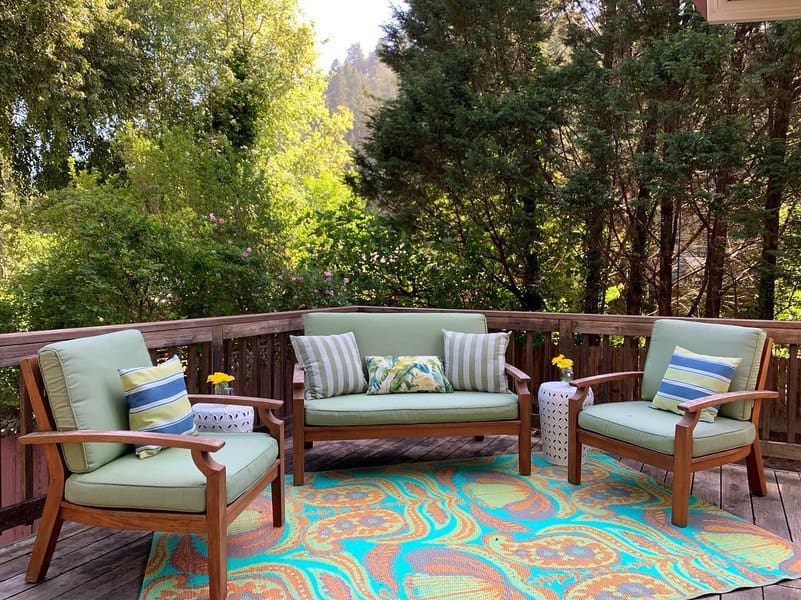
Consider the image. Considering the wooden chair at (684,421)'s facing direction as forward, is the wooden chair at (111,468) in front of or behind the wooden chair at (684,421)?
in front

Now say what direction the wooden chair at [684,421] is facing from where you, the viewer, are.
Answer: facing the viewer and to the left of the viewer

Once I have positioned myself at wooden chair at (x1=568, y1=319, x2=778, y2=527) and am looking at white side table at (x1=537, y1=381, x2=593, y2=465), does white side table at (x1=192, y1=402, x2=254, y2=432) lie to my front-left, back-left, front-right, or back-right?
front-left

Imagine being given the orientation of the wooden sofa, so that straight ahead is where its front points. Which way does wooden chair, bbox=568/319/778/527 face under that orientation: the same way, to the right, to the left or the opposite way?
to the right

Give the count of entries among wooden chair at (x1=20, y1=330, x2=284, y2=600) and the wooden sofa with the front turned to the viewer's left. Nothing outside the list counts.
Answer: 0

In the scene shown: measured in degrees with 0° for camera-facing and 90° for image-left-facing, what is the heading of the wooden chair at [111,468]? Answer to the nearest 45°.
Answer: approximately 315°

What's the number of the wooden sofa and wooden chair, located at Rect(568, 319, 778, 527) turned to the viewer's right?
0

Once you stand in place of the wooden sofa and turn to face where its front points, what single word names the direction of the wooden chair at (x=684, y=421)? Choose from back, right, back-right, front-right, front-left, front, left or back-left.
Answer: left

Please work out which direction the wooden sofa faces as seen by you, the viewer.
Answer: facing the viewer

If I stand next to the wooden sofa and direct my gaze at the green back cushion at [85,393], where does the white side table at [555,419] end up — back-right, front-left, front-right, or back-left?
back-left

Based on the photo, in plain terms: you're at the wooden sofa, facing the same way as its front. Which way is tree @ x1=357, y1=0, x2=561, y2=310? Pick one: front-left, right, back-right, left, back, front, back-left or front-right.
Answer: back

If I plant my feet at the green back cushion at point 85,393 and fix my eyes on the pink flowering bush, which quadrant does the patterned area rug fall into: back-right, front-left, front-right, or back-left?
front-right

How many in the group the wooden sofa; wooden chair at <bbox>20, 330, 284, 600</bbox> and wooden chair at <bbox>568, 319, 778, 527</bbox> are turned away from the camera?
0

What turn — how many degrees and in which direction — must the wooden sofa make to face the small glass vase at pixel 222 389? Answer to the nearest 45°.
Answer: approximately 90° to its right

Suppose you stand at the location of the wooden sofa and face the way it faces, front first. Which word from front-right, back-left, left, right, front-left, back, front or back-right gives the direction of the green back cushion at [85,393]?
front-right

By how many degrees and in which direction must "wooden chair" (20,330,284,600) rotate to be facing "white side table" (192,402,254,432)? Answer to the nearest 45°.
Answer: approximately 90° to its left
